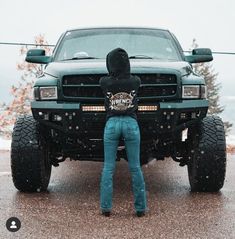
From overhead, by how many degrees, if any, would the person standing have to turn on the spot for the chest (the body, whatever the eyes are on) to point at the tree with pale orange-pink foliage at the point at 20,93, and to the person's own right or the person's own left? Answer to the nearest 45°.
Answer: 0° — they already face it

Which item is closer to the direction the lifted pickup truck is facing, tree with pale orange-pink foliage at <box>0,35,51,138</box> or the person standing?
the person standing

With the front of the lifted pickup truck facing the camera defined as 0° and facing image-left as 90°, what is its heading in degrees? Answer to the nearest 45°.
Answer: approximately 0°

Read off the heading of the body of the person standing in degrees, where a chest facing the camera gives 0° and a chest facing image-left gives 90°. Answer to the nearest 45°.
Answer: approximately 180°

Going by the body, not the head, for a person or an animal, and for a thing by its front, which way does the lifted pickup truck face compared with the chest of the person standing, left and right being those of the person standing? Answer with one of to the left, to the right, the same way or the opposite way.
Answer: the opposite way

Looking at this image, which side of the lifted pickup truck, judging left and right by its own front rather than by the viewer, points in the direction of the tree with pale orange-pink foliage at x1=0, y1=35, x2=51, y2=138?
back

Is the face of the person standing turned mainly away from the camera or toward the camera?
away from the camera

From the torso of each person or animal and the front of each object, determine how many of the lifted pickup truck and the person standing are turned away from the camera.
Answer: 1
